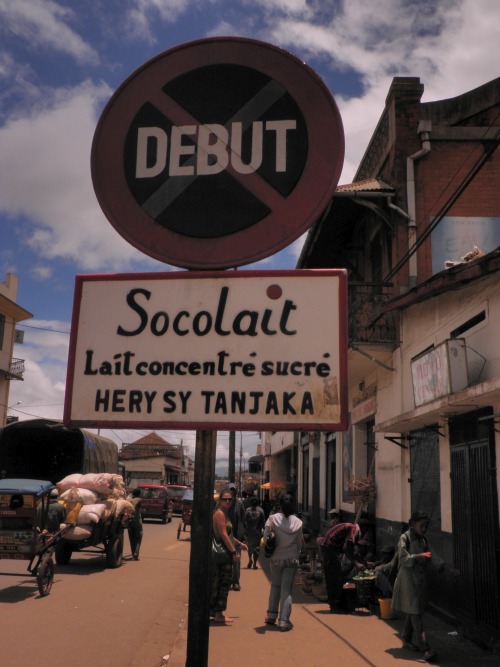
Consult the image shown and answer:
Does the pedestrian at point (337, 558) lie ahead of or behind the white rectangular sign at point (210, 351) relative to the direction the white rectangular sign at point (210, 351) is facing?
behind

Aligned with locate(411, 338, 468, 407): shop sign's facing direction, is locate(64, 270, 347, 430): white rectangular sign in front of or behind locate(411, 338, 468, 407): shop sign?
in front

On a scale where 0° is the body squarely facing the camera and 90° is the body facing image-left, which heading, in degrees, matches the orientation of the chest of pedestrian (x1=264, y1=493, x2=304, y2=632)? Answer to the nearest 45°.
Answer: approximately 180°

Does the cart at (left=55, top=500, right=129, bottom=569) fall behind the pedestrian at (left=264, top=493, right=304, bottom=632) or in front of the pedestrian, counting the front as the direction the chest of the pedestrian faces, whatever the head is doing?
in front

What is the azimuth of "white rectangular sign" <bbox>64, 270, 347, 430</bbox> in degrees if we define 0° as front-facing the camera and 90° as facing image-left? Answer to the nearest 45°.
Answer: approximately 0°

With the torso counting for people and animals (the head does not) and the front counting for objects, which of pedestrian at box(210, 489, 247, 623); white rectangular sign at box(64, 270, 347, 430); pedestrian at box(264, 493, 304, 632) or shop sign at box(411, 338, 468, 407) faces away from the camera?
pedestrian at box(264, 493, 304, 632)

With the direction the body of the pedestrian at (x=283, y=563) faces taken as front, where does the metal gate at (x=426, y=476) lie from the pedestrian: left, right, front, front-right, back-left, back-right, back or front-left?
front-right

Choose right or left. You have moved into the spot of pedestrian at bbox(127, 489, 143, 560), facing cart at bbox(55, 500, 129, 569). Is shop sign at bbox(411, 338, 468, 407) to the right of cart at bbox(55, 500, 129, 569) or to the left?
left

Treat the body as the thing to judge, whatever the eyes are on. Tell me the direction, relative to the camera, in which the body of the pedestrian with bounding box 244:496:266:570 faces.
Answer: away from the camera

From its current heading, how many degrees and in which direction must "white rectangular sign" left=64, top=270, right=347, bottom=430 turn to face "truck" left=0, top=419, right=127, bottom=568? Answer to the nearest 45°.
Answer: approximately 180°
